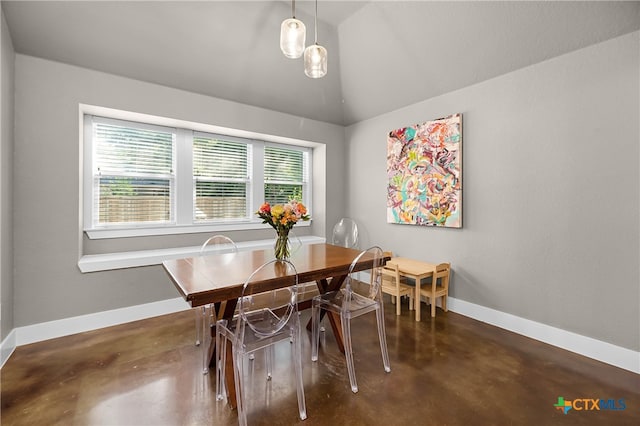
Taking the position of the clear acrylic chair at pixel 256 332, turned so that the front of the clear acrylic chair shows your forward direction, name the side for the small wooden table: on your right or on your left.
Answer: on your right

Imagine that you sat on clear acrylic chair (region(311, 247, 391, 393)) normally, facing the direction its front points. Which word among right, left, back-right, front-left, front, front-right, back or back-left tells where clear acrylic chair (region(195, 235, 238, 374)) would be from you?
front-left

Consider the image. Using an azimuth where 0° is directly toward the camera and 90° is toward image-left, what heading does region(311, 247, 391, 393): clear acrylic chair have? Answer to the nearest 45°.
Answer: approximately 135°

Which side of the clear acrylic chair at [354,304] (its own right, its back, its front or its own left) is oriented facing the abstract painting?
right

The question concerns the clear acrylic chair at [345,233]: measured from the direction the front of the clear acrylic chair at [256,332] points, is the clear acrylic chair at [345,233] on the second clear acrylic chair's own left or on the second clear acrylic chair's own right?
on the second clear acrylic chair's own right

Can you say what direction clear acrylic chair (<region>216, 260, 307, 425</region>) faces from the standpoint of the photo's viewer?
facing away from the viewer and to the left of the viewer

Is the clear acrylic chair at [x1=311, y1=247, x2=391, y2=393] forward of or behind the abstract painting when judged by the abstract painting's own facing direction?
forward

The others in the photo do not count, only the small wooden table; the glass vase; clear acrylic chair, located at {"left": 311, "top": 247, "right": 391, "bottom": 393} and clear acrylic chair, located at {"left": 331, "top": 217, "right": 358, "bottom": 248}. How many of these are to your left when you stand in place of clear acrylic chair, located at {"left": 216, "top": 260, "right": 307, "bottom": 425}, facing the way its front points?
0

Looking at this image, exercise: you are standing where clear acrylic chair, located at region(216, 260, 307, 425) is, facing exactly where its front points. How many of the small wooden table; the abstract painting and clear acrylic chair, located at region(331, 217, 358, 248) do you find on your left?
0

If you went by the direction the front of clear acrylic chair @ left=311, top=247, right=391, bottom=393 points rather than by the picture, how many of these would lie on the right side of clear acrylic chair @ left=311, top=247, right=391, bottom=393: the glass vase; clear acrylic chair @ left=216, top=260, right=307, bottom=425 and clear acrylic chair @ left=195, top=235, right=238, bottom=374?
0

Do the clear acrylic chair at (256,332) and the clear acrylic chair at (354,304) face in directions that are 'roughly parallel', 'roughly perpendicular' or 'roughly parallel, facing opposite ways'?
roughly parallel

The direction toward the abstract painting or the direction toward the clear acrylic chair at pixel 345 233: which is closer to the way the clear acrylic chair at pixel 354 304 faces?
the clear acrylic chair

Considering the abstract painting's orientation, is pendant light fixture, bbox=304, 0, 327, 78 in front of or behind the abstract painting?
in front

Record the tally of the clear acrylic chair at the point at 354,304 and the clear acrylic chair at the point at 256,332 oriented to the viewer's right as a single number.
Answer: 0

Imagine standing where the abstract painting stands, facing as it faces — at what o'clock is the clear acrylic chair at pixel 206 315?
The clear acrylic chair is roughly at 12 o'clock from the abstract painting.

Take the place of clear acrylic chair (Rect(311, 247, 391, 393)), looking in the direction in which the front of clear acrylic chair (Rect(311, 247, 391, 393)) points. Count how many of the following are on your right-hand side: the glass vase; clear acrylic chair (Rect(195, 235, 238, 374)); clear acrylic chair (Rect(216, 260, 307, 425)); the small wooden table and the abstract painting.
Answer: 2

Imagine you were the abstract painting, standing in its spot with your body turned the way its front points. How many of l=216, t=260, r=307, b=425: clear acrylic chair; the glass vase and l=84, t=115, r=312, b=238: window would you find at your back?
0
